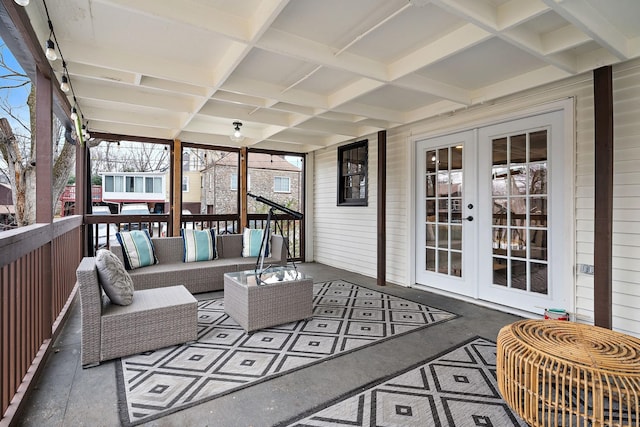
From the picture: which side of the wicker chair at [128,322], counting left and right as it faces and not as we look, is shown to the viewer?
right

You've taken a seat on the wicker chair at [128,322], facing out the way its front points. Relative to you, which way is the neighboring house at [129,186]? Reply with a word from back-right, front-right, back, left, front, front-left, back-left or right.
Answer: left

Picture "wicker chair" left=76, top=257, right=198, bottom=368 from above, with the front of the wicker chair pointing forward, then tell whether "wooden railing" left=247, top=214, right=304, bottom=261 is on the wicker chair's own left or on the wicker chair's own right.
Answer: on the wicker chair's own left

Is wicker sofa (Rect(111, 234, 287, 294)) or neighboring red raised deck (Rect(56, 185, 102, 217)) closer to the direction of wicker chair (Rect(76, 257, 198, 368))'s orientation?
the wicker sofa

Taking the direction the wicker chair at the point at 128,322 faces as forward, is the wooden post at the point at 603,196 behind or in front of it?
in front

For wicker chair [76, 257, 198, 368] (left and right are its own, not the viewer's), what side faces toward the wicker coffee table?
front

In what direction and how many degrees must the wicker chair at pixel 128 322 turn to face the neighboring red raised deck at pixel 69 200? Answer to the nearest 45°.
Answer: approximately 90° to its left

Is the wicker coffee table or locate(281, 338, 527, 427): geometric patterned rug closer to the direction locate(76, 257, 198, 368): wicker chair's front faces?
the wicker coffee table

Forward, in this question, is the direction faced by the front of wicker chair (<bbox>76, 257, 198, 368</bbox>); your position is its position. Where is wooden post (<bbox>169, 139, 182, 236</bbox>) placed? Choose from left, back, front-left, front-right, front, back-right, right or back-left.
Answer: left
